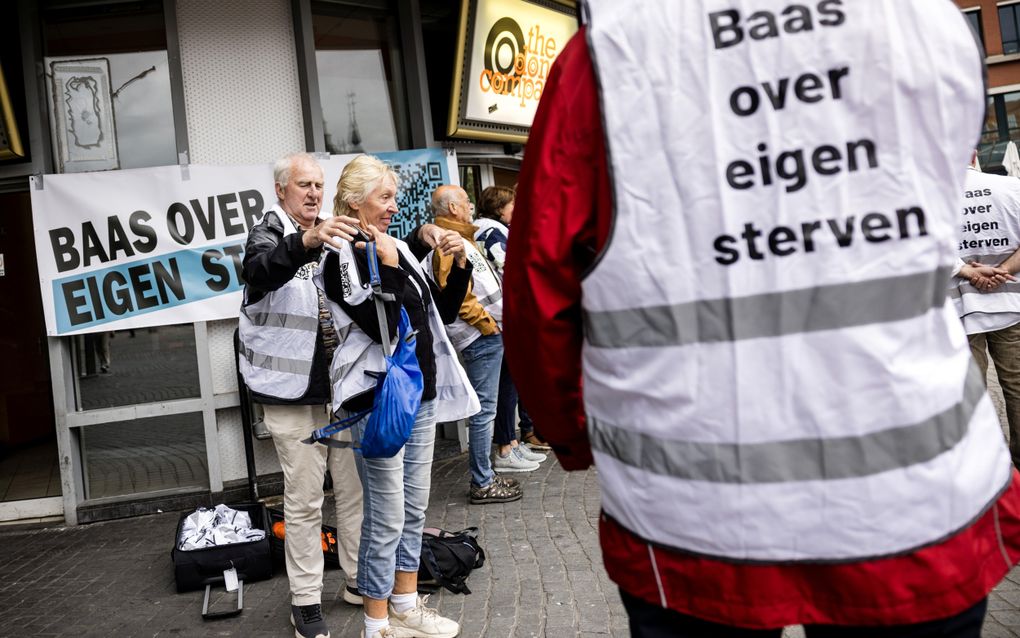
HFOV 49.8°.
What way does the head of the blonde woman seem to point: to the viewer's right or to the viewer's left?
to the viewer's right

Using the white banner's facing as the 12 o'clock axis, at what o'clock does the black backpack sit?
The black backpack is roughly at 11 o'clock from the white banner.

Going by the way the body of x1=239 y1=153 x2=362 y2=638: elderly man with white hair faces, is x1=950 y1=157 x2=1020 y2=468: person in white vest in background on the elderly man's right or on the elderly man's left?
on the elderly man's left
